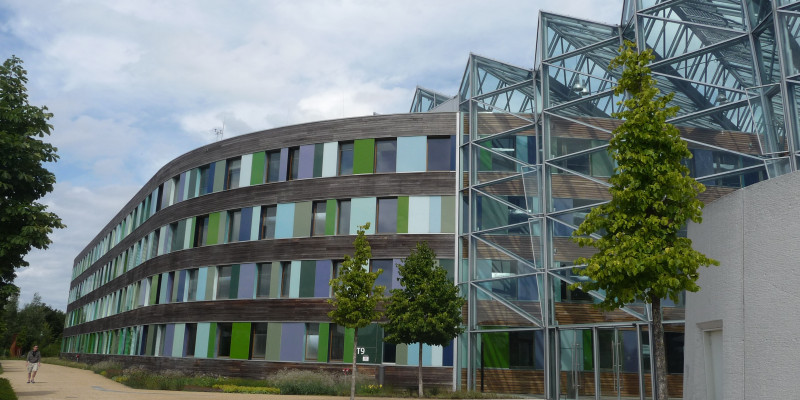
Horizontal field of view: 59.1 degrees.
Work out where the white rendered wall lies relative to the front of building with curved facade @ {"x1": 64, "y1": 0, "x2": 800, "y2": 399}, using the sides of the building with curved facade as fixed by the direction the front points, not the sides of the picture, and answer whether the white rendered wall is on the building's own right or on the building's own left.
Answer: on the building's own left

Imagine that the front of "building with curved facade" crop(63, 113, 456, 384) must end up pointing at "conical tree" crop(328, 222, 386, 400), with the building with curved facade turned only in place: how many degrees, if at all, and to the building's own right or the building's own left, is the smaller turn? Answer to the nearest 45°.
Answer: approximately 45° to the building's own left

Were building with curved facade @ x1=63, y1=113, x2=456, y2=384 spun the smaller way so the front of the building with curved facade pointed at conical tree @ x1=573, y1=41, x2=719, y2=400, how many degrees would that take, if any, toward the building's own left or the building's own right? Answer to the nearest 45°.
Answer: approximately 45° to the building's own left

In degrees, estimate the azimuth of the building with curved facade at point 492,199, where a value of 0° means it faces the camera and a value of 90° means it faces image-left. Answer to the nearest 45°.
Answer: approximately 45°

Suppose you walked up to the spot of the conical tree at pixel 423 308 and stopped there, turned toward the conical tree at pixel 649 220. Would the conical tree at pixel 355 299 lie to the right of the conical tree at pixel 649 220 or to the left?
right

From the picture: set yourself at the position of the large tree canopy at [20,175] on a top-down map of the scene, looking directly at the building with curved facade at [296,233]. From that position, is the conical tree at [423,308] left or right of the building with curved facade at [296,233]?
right
